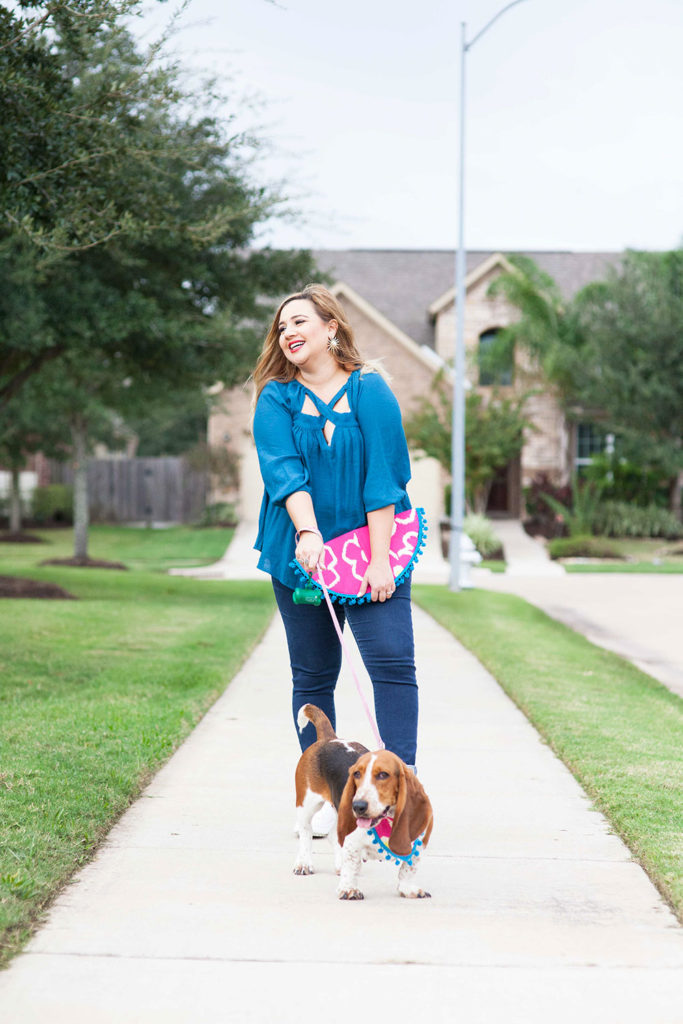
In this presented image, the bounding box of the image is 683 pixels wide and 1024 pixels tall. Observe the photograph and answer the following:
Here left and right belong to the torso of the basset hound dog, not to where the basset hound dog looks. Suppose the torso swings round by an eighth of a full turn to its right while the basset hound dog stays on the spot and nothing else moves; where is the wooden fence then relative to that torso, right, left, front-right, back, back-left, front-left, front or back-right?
back

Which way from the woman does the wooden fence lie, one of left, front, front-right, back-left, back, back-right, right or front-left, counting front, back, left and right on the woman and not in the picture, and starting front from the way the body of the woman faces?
back

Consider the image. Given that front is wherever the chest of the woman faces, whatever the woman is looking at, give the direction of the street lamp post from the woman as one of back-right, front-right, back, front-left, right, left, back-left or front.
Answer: back

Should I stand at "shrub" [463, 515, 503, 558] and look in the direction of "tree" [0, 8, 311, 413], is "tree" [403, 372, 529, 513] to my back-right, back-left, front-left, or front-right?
back-right

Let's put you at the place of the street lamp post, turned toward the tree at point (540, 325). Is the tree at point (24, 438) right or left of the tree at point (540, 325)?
left

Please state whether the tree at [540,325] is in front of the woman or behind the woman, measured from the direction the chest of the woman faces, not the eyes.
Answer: behind

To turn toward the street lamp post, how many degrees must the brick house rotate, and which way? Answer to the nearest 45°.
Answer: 0° — it already faces it

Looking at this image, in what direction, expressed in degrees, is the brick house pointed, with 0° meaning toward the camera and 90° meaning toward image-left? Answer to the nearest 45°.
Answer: approximately 0°

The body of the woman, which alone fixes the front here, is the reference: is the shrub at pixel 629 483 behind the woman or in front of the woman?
behind

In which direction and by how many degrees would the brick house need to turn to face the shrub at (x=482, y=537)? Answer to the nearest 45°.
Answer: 0° — it already faces it

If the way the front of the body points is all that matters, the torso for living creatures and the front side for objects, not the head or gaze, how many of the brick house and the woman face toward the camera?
2

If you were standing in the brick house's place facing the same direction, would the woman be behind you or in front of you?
in front

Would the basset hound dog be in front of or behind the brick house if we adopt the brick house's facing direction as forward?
in front

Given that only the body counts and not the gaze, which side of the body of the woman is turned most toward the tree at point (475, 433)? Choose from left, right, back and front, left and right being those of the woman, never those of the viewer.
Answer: back
